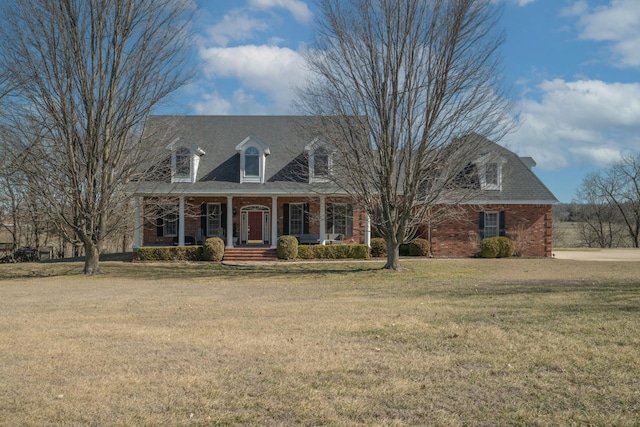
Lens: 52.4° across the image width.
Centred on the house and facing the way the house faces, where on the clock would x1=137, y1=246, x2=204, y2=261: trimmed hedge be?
The trimmed hedge is roughly at 2 o'clock from the house.

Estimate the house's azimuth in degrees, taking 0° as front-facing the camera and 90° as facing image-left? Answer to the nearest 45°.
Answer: approximately 0°

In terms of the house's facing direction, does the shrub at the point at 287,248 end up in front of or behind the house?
in front

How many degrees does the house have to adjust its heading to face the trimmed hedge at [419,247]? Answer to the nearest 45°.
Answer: approximately 90° to its left
